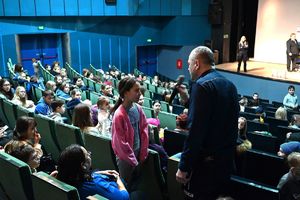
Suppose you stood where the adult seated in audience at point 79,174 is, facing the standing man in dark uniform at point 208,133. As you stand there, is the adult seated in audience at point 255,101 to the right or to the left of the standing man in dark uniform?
left

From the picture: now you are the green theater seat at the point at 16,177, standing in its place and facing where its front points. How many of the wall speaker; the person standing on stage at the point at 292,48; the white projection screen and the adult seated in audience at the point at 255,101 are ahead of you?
4

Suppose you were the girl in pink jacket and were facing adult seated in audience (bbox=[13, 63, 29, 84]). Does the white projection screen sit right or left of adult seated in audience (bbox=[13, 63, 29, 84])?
right

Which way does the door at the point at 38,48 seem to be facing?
toward the camera

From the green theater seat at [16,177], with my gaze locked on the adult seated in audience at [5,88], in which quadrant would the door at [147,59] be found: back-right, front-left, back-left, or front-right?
front-right

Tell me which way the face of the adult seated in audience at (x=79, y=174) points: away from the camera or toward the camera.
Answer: away from the camera

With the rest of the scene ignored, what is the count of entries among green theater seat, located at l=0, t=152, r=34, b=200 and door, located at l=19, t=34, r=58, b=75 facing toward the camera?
1

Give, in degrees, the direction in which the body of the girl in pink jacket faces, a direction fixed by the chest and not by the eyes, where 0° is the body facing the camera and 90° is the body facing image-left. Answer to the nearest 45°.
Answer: approximately 315°

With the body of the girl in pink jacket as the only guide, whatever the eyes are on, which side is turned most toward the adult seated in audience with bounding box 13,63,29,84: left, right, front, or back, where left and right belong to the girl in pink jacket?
back

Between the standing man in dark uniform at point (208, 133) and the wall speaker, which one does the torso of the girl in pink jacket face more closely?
the standing man in dark uniform

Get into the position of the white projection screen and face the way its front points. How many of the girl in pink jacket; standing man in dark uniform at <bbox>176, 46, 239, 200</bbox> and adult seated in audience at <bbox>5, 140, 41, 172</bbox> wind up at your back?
0

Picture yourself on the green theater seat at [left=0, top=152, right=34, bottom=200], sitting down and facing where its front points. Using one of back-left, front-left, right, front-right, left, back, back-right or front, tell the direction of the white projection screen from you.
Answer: front

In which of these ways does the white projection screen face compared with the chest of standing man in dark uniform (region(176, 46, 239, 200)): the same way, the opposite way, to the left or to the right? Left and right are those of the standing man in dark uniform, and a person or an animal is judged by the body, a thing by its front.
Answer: to the left

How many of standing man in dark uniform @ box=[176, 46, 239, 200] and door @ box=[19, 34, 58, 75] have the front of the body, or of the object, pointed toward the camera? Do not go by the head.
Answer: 1

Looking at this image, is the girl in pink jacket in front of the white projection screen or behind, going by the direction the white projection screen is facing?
in front

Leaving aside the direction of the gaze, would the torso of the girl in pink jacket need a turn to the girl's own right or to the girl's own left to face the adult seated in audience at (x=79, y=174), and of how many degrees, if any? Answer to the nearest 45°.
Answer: approximately 90° to the girl's own right

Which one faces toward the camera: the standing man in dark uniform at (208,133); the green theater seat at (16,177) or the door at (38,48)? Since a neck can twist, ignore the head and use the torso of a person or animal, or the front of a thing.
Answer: the door

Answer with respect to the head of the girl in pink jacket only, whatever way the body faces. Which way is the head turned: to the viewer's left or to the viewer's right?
to the viewer's right

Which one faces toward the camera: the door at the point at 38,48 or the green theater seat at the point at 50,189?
the door
